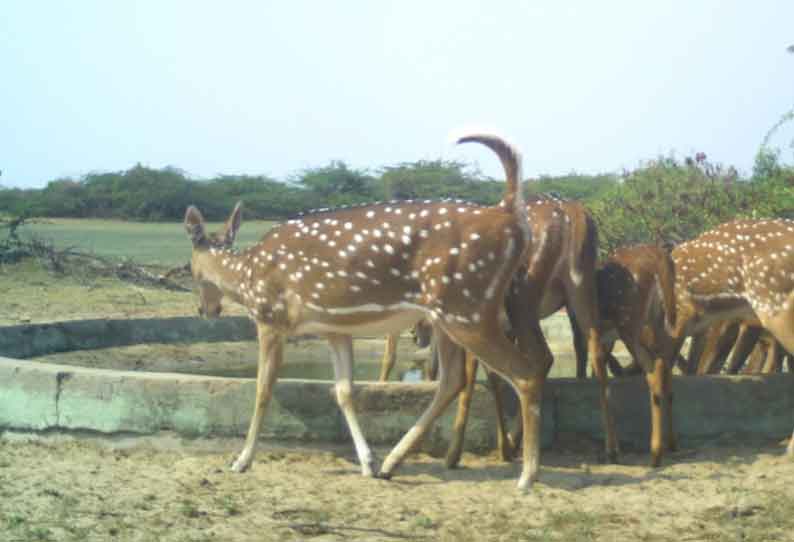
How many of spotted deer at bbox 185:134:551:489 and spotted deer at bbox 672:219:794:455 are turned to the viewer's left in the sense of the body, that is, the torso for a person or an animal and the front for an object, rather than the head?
2

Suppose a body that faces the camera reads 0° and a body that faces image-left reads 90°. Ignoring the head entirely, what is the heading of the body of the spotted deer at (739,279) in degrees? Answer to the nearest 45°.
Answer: approximately 90°

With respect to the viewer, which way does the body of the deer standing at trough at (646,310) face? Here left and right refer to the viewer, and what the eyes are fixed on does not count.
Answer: facing away from the viewer and to the left of the viewer

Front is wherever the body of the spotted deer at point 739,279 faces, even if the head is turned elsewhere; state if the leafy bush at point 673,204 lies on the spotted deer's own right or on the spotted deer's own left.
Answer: on the spotted deer's own right

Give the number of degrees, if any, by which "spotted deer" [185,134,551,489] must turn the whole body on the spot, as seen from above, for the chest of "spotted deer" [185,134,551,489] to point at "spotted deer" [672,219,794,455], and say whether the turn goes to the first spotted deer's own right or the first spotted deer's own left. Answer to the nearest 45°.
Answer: approximately 135° to the first spotted deer's own right

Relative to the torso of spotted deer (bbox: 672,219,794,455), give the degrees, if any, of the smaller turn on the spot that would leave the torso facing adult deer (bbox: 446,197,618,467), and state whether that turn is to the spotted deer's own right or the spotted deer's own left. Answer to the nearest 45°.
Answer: approximately 45° to the spotted deer's own left

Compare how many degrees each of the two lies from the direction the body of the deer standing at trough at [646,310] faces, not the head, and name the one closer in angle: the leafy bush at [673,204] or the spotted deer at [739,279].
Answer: the leafy bush

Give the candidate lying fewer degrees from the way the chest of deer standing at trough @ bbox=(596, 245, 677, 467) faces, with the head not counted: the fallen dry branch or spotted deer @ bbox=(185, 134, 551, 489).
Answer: the fallen dry branch

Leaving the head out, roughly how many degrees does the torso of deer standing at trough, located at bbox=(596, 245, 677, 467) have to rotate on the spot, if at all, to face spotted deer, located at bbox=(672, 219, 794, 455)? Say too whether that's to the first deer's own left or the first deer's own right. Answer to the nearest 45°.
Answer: approximately 90° to the first deer's own right

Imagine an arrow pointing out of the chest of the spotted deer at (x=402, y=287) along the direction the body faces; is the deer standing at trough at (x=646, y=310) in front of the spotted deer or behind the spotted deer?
behind

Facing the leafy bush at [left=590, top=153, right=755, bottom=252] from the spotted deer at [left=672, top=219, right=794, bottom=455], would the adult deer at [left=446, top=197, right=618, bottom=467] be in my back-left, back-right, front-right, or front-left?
back-left

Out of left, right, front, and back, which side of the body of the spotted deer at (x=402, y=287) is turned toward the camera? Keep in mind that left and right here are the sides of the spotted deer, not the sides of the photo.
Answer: left
